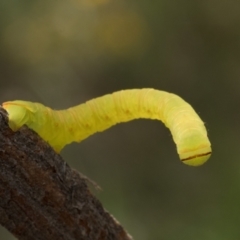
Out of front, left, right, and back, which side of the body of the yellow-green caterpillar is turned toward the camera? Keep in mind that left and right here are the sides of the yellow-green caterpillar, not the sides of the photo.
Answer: right
